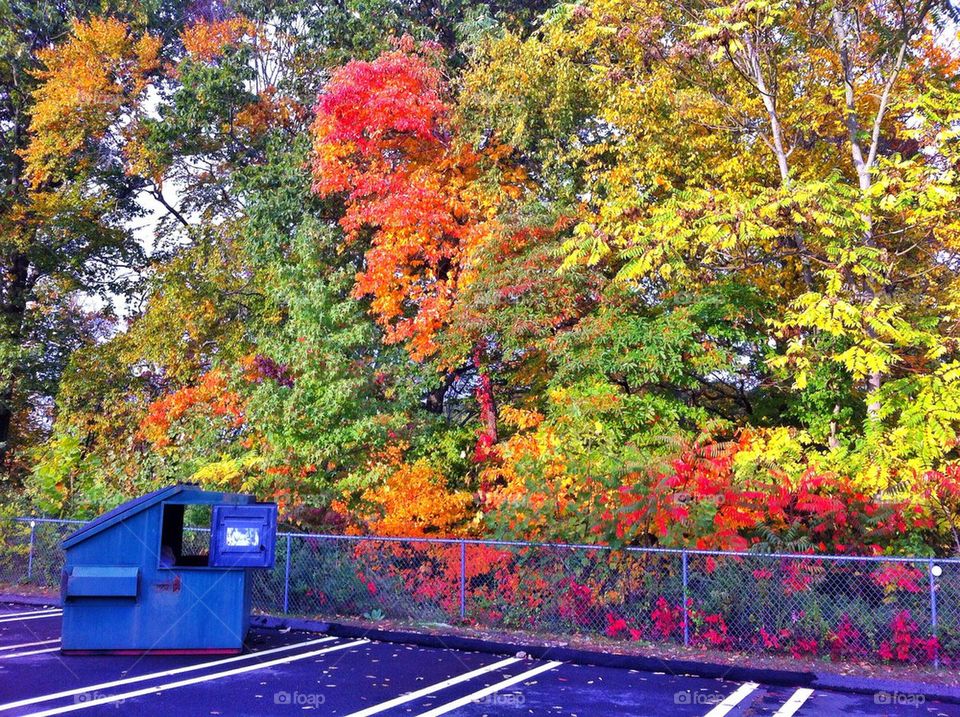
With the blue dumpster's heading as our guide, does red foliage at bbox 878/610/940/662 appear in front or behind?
behind

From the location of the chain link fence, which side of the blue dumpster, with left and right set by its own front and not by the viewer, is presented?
back
